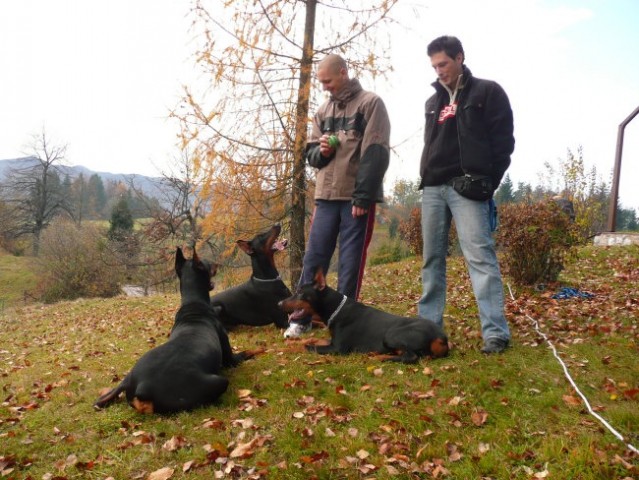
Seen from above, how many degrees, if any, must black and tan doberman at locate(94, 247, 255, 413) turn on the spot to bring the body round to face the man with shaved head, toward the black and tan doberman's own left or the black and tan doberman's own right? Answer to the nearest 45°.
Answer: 0° — it already faces them

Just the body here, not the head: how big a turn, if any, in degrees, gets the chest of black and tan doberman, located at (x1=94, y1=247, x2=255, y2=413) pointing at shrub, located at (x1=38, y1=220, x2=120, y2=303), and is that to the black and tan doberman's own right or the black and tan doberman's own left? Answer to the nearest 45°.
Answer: approximately 45° to the black and tan doberman's own left

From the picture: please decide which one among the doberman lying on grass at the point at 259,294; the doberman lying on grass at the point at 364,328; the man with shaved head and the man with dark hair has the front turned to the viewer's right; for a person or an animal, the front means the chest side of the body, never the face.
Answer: the doberman lying on grass at the point at 259,294

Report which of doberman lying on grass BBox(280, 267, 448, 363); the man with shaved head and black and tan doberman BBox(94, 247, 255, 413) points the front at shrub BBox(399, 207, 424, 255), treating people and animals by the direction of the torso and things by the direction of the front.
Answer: the black and tan doberman

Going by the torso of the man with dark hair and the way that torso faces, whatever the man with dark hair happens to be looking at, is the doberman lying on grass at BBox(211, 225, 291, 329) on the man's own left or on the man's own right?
on the man's own right

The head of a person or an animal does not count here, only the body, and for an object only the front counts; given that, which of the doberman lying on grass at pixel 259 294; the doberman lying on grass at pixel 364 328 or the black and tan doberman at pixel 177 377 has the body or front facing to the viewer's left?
the doberman lying on grass at pixel 364 328

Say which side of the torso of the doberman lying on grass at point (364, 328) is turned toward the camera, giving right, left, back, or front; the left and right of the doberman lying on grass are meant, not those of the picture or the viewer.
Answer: left

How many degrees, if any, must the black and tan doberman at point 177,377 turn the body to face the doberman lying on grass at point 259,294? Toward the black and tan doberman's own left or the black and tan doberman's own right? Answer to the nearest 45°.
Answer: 0° — it already faces it

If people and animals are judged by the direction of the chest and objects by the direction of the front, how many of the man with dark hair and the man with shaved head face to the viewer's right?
0

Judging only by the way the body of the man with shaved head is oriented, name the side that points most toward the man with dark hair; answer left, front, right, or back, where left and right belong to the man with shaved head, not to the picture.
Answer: left

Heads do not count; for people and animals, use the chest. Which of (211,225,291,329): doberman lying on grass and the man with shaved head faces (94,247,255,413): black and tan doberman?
the man with shaved head

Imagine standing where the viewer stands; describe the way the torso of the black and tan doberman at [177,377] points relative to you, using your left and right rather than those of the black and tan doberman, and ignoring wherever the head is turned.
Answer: facing away from the viewer and to the right of the viewer

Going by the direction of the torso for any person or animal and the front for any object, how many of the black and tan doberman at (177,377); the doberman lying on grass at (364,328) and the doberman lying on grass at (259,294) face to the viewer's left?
1
